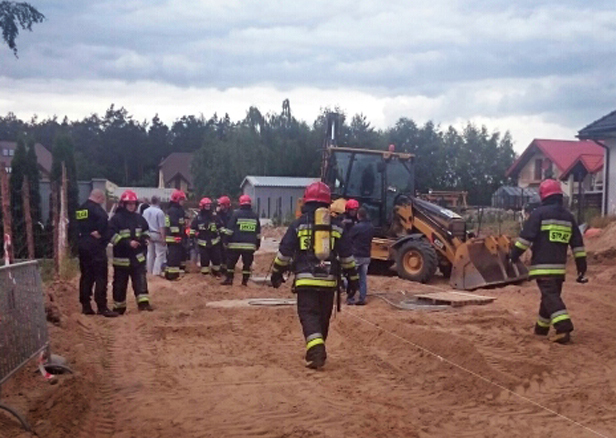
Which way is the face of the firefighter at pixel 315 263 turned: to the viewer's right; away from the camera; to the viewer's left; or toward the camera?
away from the camera

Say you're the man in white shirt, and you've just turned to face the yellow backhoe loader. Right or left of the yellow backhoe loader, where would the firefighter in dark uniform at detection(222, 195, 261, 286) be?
right

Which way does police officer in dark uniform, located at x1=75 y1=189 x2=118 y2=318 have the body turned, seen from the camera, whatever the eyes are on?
to the viewer's right

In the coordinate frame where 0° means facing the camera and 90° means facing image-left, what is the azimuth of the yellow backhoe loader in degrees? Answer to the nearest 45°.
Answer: approximately 315°

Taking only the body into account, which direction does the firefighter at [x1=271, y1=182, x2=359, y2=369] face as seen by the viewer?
away from the camera
